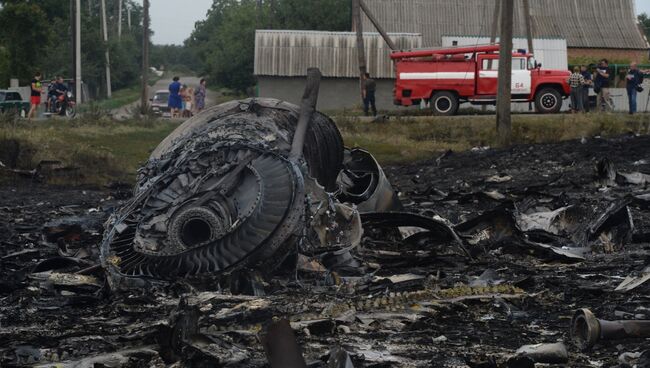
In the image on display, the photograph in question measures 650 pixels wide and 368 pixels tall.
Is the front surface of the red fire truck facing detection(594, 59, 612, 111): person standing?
yes

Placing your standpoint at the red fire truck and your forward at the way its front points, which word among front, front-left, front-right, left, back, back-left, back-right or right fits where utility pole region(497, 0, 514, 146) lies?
right

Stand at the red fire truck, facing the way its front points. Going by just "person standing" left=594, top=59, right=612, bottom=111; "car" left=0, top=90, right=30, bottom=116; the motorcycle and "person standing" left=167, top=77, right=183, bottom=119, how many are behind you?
3

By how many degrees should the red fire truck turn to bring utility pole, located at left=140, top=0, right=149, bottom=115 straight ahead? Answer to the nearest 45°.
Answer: approximately 135° to its left

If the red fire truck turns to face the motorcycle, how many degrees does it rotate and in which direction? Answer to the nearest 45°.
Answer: approximately 180°

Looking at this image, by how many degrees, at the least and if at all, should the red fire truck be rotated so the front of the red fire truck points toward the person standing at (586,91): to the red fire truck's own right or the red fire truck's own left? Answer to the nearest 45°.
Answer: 0° — it already faces them

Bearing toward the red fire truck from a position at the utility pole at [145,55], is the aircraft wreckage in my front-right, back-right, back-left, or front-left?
front-right

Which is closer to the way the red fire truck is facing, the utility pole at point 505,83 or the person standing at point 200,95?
the utility pole

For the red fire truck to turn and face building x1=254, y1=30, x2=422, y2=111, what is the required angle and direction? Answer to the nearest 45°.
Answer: approximately 135° to its left

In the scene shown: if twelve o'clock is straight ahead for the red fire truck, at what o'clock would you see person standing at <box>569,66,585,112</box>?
The person standing is roughly at 1 o'clock from the red fire truck.

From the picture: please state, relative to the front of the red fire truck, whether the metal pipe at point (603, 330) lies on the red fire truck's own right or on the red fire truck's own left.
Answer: on the red fire truck's own right

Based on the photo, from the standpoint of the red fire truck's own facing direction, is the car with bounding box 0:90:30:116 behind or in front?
behind

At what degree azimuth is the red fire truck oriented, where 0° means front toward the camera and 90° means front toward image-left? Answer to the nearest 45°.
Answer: approximately 270°

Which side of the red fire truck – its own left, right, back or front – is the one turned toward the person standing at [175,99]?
back

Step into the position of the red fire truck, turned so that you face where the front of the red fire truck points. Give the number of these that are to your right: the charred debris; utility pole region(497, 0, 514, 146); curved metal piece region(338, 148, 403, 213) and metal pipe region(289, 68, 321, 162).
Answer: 4

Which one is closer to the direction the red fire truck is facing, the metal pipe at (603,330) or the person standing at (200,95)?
the metal pipe

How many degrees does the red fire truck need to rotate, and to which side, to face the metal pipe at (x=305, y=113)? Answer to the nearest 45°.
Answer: approximately 90° to its right

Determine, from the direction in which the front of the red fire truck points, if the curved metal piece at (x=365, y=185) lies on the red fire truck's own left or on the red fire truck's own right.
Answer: on the red fire truck's own right
